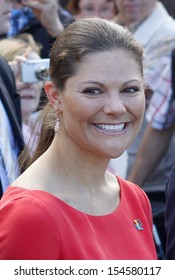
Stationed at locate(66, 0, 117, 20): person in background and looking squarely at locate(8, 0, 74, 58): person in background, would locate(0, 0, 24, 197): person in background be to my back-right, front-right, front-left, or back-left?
front-left

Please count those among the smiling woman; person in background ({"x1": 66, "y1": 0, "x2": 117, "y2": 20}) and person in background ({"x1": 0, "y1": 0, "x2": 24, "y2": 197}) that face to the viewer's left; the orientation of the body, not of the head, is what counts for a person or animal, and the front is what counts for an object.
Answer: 0

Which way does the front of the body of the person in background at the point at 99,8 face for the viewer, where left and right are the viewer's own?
facing the viewer

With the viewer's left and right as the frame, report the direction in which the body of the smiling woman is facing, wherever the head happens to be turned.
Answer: facing the viewer and to the right of the viewer

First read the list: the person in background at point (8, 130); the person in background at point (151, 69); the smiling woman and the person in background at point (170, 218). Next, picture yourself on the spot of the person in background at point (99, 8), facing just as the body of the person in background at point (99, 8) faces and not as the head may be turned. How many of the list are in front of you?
4

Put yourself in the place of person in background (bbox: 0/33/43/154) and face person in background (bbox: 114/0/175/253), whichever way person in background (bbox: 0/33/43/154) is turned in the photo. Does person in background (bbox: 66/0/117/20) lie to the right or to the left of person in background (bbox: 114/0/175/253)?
left

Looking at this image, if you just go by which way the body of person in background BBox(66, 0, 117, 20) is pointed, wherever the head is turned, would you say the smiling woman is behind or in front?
in front

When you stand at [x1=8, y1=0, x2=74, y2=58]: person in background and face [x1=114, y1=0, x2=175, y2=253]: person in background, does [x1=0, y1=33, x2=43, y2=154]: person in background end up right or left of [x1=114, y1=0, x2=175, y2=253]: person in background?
right

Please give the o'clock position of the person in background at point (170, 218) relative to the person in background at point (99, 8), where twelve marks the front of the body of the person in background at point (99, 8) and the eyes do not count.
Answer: the person in background at point (170, 218) is roughly at 12 o'clock from the person in background at point (99, 8).

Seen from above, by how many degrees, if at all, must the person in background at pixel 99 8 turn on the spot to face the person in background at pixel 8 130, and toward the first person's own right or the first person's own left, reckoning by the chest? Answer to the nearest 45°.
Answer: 0° — they already face them

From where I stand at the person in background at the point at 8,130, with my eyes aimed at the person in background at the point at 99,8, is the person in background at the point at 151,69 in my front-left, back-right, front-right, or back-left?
front-right

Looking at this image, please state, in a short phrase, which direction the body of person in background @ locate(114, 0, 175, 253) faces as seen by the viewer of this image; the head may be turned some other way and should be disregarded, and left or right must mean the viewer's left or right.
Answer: facing the viewer and to the left of the viewer

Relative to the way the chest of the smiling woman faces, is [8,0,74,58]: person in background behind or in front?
behind

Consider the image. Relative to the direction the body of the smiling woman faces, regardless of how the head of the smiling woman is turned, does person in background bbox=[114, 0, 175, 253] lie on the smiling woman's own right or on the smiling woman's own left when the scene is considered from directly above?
on the smiling woman's own left
